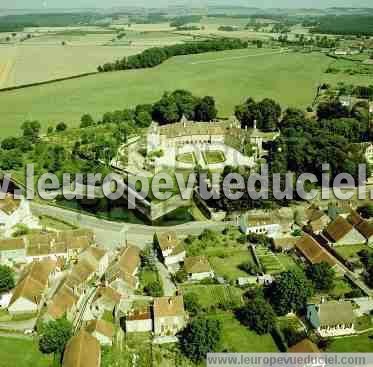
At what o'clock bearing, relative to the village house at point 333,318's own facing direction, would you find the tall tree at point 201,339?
The tall tree is roughly at 2 o'clock from the village house.

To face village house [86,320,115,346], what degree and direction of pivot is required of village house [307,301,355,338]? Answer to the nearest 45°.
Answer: approximately 45° to its right

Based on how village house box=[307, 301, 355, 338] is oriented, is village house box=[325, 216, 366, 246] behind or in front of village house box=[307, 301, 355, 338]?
behind

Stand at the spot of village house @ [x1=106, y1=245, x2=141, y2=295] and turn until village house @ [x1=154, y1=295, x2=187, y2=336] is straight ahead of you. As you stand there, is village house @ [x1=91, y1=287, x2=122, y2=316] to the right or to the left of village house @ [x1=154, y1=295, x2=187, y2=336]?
right

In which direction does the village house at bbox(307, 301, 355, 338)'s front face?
toward the camera

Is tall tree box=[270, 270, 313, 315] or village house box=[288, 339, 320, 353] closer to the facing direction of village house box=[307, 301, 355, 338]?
the village house

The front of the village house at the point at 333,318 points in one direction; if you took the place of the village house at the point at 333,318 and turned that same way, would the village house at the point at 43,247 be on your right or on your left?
on your right

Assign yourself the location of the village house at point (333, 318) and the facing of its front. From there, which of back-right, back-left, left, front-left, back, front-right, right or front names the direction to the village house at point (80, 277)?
right

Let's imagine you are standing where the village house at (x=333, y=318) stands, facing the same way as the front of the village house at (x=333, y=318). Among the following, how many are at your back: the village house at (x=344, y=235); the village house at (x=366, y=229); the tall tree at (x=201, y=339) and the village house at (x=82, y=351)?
2

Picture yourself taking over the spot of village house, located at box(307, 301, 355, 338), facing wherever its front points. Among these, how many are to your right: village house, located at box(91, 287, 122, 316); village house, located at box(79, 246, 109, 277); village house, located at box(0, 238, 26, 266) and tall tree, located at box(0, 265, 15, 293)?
4

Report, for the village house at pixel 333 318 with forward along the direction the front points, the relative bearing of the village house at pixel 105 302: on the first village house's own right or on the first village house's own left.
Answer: on the first village house's own right

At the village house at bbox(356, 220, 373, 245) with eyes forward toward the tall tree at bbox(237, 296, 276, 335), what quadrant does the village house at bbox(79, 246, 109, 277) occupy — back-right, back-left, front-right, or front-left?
front-right

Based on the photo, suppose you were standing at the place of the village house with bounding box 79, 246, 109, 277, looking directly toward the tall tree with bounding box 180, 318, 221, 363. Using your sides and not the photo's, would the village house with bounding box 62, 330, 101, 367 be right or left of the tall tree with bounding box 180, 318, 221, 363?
right

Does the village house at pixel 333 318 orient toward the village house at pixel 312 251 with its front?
no

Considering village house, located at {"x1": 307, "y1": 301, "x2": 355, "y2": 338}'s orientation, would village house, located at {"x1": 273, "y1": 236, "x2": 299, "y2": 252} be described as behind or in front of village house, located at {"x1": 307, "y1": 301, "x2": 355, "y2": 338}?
behind

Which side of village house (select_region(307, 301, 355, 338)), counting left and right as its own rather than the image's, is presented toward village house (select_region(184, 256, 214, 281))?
right
